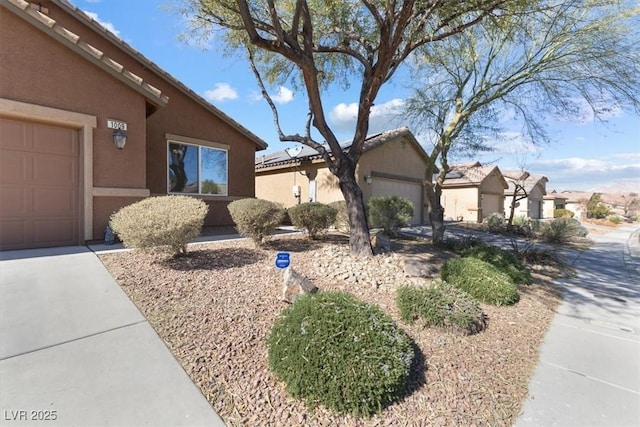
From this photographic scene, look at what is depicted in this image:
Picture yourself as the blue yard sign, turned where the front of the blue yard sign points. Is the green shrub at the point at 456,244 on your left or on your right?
on your left

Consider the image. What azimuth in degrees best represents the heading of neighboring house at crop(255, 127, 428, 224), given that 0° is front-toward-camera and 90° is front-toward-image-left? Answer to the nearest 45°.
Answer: approximately 315°

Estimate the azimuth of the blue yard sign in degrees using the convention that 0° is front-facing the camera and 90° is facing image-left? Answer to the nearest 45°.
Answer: approximately 0°

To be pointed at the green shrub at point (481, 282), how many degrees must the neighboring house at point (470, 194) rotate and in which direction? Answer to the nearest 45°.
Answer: approximately 45° to its right

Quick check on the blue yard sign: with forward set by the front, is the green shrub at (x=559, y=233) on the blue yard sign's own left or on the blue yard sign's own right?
on the blue yard sign's own left

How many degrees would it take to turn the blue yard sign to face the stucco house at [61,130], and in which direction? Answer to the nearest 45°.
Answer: approximately 135° to its right

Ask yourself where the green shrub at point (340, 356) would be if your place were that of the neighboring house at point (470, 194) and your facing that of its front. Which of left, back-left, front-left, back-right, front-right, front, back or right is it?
front-right

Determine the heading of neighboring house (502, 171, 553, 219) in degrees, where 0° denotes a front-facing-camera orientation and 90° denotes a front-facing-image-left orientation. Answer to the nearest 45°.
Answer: approximately 315°

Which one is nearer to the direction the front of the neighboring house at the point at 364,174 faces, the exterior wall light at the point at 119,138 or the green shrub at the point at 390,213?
the green shrub

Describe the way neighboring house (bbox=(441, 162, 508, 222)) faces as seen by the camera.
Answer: facing the viewer and to the right of the viewer

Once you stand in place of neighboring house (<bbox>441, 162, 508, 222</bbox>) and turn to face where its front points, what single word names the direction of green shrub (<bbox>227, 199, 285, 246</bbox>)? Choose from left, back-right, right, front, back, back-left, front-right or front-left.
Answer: front-right

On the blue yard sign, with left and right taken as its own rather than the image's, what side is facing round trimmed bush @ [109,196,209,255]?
right

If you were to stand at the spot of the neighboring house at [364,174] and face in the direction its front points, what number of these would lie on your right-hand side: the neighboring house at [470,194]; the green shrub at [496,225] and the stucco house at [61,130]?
1
